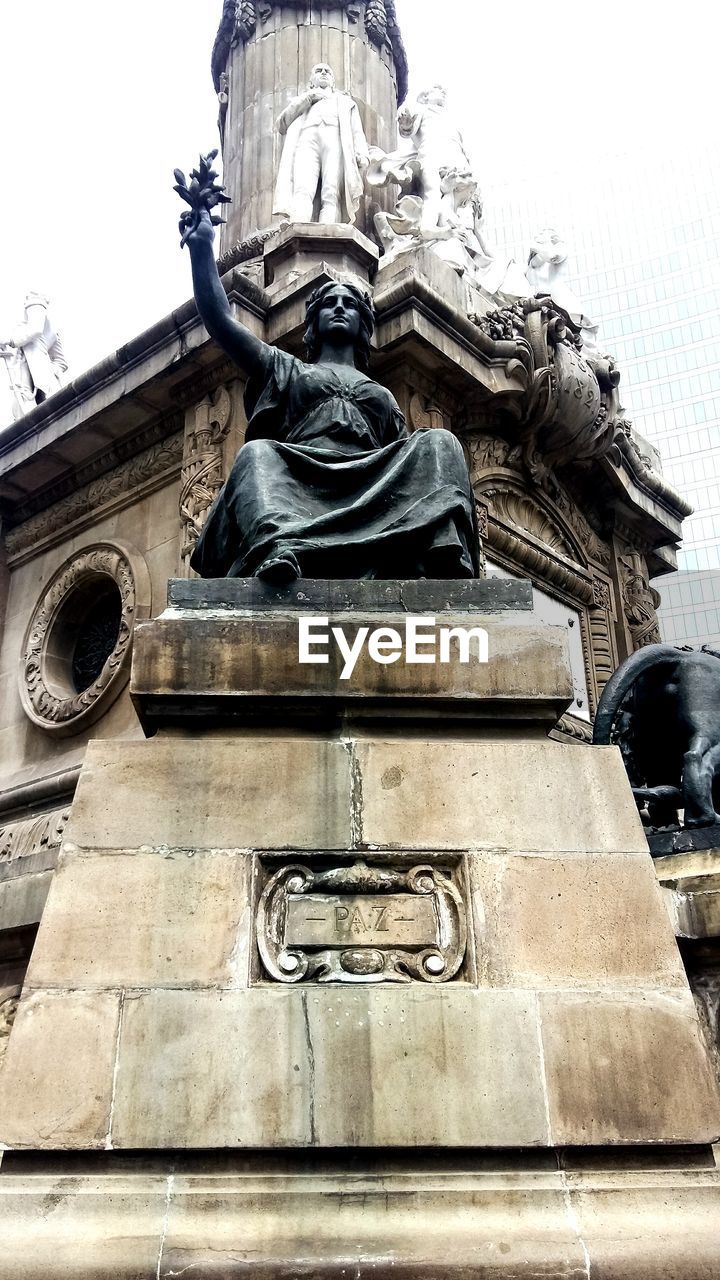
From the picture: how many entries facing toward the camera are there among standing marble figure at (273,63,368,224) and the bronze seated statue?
2

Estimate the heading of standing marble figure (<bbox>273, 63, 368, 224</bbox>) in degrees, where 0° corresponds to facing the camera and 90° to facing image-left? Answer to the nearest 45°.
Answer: approximately 0°

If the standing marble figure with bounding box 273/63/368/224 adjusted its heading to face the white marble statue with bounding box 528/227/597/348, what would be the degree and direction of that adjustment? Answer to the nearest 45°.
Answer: approximately 135° to its left
